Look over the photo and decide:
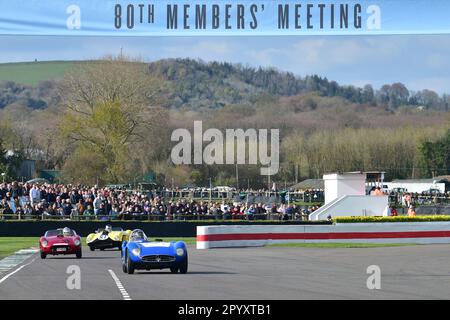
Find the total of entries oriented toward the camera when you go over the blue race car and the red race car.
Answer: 2

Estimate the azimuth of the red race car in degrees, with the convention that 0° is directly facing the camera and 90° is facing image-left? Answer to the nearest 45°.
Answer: approximately 0°

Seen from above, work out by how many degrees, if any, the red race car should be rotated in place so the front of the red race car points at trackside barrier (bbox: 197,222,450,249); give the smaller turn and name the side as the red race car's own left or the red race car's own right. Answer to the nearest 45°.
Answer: approximately 135° to the red race car's own left

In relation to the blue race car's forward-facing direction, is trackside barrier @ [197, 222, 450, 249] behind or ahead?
behind

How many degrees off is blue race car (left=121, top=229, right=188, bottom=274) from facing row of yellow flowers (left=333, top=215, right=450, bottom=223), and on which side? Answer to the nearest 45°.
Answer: approximately 135° to its left

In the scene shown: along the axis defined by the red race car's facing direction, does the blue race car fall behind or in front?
in front

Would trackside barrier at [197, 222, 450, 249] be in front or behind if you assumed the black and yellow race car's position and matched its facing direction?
behind

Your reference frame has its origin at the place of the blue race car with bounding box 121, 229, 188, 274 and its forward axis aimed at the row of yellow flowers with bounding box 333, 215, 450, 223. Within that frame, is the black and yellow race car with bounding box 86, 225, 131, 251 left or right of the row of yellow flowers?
left

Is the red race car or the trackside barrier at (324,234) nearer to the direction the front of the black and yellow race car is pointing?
the red race car

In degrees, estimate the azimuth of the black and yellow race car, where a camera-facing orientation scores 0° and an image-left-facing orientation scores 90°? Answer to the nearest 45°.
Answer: approximately 45°

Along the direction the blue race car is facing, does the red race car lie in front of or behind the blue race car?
behind
